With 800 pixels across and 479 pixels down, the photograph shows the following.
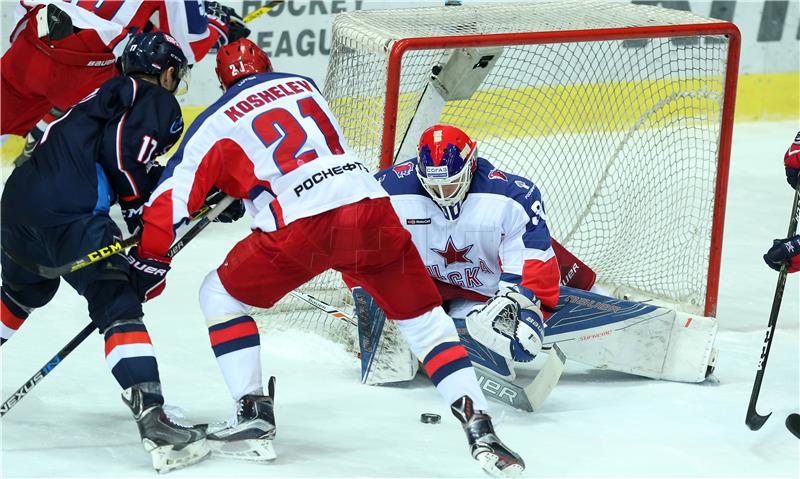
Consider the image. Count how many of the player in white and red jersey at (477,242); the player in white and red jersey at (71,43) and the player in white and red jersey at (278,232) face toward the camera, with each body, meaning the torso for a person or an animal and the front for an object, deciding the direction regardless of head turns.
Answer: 1

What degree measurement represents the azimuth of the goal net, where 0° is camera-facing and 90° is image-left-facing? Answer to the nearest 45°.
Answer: approximately 315°

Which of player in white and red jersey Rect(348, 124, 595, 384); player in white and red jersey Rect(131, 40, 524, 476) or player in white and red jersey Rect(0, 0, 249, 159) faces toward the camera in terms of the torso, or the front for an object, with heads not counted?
player in white and red jersey Rect(348, 124, 595, 384)

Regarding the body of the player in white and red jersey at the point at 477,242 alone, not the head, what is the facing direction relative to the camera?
toward the camera

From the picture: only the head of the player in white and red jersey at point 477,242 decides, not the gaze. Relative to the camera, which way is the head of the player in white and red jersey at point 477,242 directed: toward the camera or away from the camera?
toward the camera

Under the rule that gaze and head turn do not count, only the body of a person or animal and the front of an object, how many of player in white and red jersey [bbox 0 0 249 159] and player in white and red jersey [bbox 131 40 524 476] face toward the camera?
0

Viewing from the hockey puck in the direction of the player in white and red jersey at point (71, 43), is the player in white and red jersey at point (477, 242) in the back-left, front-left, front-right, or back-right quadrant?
front-right

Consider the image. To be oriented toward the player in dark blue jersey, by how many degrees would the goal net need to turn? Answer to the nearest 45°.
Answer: approximately 90° to its right

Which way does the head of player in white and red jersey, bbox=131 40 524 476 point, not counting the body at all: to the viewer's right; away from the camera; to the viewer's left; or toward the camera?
away from the camera

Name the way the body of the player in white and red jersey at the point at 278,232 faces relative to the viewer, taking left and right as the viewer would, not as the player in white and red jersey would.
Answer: facing away from the viewer and to the left of the viewer

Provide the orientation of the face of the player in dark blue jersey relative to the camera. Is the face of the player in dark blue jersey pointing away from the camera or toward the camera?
away from the camera

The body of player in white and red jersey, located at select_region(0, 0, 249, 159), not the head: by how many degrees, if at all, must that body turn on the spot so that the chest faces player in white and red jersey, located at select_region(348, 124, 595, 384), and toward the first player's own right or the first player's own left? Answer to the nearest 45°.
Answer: approximately 45° to the first player's own right
